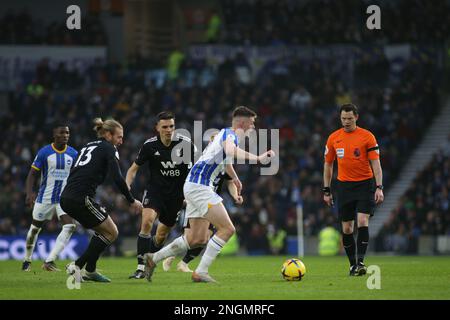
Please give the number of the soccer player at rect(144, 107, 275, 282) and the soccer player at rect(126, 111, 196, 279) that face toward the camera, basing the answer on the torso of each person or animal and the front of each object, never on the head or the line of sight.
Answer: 1

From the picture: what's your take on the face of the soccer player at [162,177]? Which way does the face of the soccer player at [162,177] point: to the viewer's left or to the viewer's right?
to the viewer's right

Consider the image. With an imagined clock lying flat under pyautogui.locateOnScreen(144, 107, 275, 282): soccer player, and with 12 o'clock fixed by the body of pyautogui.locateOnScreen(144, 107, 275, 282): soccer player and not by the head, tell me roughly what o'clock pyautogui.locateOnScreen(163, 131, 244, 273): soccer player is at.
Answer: pyautogui.locateOnScreen(163, 131, 244, 273): soccer player is roughly at 9 o'clock from pyautogui.locateOnScreen(144, 107, 275, 282): soccer player.

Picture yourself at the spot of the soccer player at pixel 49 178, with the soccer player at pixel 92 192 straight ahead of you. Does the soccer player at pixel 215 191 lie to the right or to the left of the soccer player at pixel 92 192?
left

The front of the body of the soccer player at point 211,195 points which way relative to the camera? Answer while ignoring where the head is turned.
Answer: to the viewer's right

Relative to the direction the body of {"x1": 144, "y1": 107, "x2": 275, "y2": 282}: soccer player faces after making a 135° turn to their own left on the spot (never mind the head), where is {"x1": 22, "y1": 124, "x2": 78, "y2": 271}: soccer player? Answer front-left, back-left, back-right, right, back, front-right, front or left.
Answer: front

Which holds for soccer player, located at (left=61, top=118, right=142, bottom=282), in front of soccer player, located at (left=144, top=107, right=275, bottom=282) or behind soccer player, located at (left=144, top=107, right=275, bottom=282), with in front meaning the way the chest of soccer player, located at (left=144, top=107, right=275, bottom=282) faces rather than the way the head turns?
behind

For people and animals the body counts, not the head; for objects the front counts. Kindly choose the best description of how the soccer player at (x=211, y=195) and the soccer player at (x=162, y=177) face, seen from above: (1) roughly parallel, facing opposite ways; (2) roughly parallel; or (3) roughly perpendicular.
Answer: roughly perpendicular

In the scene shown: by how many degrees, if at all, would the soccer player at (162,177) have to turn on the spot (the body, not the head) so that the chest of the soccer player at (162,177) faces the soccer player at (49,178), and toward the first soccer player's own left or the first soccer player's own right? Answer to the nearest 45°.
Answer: approximately 135° to the first soccer player's own right
